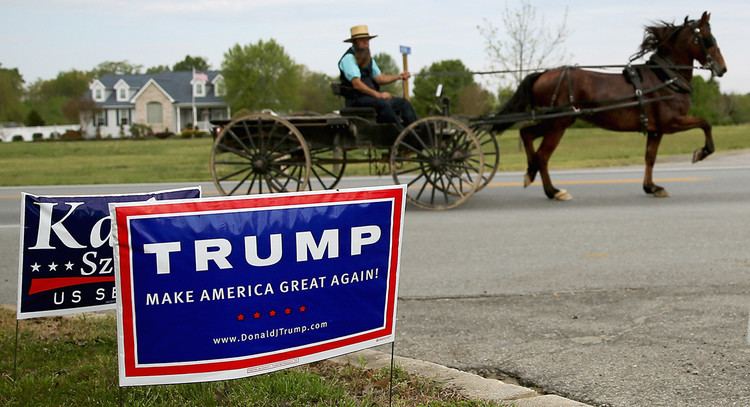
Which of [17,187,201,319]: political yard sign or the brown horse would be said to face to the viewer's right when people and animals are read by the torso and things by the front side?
the brown horse

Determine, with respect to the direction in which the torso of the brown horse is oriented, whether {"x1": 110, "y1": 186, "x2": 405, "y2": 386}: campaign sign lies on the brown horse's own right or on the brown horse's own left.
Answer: on the brown horse's own right

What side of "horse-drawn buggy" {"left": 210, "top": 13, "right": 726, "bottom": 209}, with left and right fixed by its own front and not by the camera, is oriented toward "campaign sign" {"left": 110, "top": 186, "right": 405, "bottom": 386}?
right

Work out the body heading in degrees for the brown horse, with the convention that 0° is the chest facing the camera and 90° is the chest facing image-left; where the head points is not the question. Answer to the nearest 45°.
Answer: approximately 270°

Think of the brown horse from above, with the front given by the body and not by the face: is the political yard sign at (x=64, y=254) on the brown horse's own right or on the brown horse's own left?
on the brown horse's own right

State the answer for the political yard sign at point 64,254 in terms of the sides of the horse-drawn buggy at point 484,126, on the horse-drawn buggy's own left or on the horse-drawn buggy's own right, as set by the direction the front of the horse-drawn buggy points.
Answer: on the horse-drawn buggy's own right

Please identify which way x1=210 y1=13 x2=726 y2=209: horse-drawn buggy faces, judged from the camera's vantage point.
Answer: facing to the right of the viewer

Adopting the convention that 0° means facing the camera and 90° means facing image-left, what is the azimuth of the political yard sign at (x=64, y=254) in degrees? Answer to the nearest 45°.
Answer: approximately 0°

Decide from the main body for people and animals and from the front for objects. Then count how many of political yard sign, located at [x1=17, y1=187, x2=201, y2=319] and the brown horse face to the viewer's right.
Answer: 1

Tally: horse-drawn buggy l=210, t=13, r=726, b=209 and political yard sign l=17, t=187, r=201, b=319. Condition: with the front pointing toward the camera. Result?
1

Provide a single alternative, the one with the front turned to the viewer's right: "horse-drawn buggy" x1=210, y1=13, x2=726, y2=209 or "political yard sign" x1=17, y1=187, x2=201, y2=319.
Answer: the horse-drawn buggy
